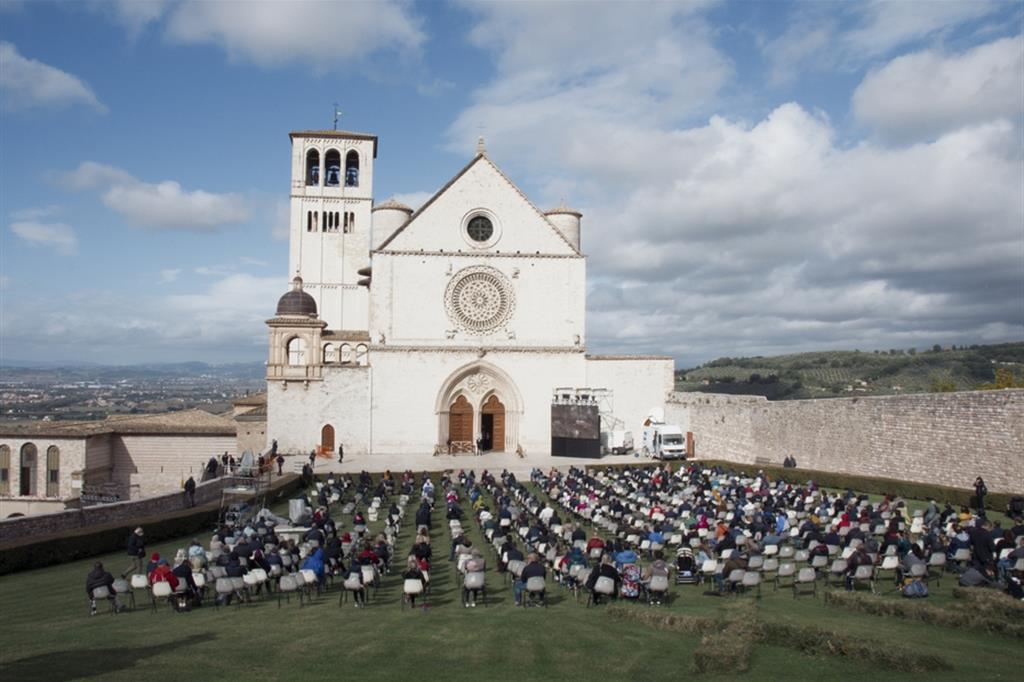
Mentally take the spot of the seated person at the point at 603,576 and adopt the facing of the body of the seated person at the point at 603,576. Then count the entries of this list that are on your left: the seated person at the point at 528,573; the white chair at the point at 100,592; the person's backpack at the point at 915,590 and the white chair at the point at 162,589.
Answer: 3

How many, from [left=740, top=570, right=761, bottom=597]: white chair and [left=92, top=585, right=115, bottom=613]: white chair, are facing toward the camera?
0

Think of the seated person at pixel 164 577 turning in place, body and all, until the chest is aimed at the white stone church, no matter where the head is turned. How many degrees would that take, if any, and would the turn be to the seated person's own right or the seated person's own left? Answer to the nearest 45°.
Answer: approximately 45° to the seated person's own right

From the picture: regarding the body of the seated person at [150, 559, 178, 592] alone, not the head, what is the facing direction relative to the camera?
away from the camera

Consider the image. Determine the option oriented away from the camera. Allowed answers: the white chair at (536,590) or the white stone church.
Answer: the white chair

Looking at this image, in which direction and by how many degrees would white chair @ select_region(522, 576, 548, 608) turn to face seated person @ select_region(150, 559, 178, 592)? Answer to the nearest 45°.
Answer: approximately 90° to its left

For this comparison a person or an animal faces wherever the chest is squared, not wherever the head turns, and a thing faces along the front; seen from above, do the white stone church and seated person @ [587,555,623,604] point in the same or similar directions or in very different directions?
very different directions

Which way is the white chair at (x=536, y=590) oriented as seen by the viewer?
away from the camera

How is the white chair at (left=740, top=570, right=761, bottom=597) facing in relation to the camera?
away from the camera

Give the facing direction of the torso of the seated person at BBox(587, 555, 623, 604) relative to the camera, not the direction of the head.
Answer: away from the camera

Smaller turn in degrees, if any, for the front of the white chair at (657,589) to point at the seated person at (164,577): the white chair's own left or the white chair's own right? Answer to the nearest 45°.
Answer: approximately 90° to the white chair's own left

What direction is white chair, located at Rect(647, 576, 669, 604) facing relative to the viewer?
away from the camera
